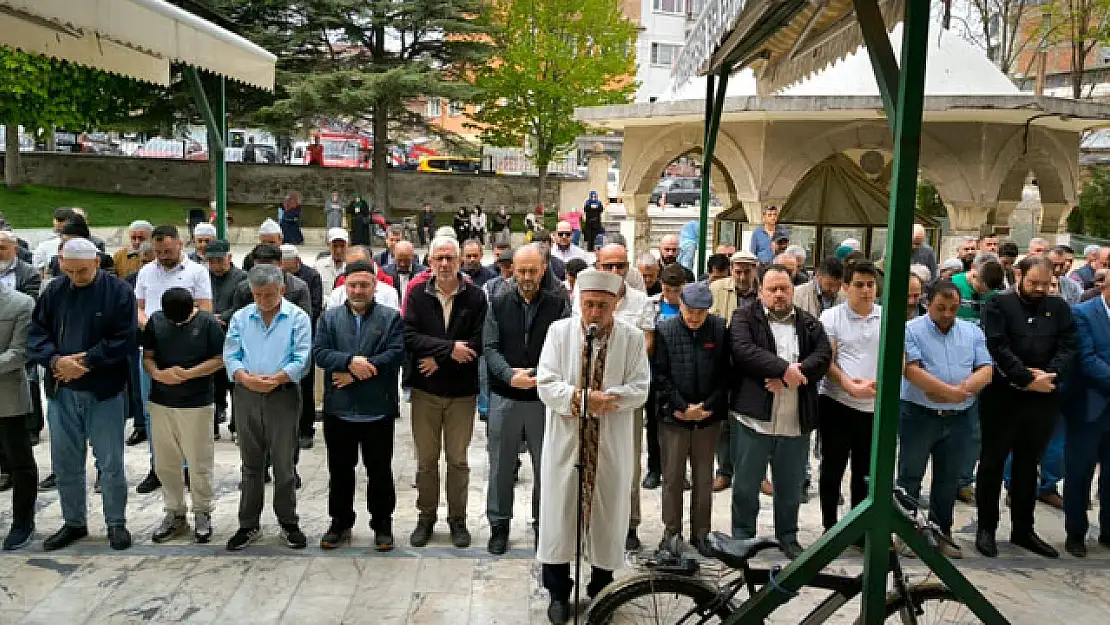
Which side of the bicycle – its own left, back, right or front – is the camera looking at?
right

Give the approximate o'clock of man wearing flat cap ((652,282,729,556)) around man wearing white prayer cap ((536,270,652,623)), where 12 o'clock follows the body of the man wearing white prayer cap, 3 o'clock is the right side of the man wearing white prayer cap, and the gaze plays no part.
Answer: The man wearing flat cap is roughly at 7 o'clock from the man wearing white prayer cap.

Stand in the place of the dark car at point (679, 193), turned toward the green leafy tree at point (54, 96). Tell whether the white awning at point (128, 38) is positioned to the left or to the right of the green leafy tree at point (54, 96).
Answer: left

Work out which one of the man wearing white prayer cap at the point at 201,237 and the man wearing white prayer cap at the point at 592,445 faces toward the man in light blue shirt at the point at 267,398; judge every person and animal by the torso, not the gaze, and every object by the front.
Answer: the man wearing white prayer cap at the point at 201,237

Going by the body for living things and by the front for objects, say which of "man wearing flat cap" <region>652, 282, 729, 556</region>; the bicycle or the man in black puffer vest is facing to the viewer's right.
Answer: the bicycle

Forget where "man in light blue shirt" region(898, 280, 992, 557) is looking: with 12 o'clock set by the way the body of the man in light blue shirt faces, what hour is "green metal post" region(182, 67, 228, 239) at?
The green metal post is roughly at 3 o'clock from the man in light blue shirt.

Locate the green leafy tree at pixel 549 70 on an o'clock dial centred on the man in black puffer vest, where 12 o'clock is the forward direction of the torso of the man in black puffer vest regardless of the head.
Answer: The green leafy tree is roughly at 6 o'clock from the man in black puffer vest.

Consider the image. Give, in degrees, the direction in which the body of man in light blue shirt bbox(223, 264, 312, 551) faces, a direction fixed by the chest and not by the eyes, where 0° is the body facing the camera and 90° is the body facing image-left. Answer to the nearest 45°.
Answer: approximately 0°
